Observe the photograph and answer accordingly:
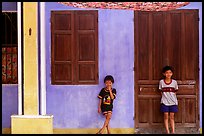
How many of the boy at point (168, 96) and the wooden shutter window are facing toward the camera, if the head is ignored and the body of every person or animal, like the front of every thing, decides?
2

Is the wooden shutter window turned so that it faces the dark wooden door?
no

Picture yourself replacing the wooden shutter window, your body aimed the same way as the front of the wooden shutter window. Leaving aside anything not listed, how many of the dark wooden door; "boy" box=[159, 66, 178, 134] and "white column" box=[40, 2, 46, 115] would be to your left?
2

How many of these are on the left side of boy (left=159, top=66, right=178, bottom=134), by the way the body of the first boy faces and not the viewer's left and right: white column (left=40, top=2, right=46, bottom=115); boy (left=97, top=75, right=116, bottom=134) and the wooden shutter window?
0

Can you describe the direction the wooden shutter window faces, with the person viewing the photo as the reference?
facing the viewer

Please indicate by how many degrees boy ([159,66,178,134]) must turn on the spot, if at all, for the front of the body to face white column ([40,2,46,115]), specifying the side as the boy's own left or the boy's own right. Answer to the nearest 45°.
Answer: approximately 90° to the boy's own right

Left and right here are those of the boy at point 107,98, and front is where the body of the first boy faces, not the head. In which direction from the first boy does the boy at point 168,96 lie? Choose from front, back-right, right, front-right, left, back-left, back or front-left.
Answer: left

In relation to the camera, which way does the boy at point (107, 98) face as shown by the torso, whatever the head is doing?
toward the camera

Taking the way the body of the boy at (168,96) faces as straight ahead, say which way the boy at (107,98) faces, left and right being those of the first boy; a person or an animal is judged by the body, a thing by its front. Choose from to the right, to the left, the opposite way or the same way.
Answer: the same way

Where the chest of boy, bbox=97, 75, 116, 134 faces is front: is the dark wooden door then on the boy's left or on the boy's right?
on the boy's left

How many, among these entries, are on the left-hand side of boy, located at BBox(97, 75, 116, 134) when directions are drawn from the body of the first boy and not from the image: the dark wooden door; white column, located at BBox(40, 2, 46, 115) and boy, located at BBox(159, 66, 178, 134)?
2

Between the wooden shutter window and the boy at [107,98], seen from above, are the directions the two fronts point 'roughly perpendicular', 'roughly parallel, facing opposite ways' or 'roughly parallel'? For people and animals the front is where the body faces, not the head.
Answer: roughly parallel

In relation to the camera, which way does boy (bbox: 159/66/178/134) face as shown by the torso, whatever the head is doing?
toward the camera

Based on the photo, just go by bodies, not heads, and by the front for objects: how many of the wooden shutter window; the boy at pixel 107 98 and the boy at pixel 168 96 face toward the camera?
3
